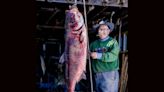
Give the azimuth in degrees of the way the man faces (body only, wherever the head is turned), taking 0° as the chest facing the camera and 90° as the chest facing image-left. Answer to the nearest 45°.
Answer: approximately 45°

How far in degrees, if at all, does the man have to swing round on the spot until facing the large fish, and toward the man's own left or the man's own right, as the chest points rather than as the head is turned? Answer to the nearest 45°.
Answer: approximately 45° to the man's own right

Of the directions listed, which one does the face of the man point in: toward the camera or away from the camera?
toward the camera
